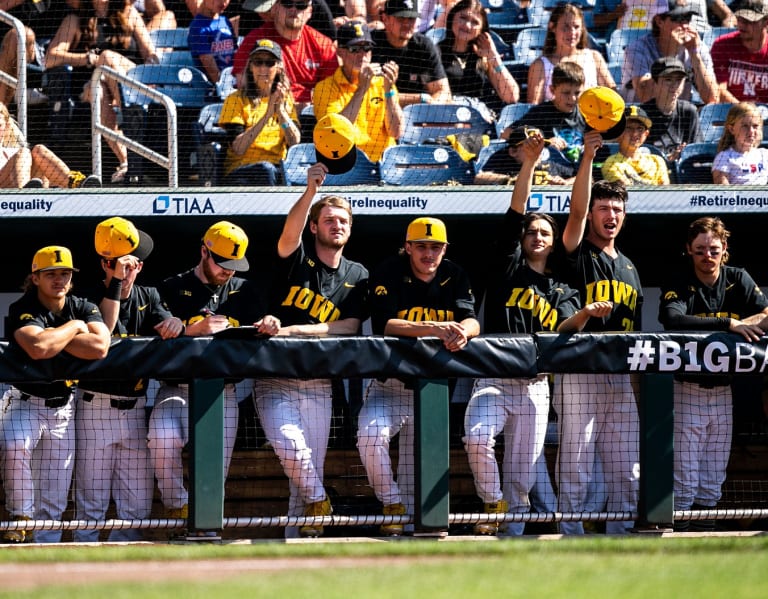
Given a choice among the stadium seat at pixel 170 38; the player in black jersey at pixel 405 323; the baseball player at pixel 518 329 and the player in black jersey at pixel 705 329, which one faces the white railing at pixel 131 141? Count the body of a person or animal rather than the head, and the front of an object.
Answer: the stadium seat

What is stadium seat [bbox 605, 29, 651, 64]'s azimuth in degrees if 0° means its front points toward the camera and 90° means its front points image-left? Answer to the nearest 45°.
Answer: approximately 0°

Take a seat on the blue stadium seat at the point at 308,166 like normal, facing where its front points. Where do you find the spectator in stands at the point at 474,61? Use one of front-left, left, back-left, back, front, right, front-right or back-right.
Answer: back-left

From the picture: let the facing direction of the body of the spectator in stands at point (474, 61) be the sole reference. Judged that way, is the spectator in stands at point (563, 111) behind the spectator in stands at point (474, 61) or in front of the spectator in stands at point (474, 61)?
in front

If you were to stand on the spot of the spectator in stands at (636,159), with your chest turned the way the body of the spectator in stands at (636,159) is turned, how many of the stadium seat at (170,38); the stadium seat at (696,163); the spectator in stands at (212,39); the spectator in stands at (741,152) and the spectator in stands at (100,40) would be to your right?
3

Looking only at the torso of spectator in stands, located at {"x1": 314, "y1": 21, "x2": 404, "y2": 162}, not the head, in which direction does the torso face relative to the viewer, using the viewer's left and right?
facing the viewer and to the right of the viewer

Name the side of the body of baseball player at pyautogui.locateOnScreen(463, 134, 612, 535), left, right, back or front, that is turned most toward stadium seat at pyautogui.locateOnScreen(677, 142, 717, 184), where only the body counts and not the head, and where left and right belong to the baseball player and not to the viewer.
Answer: back
